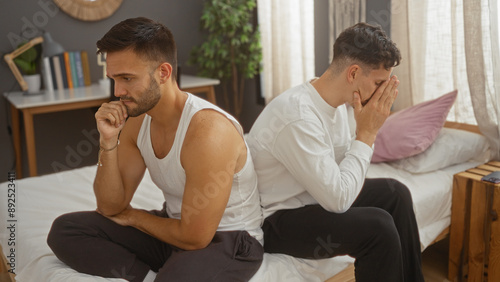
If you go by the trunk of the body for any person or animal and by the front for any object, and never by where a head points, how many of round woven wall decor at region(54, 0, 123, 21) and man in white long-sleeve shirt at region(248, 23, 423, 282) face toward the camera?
1

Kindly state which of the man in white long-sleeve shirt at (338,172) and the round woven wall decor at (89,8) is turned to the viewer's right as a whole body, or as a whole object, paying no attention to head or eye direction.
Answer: the man in white long-sleeve shirt

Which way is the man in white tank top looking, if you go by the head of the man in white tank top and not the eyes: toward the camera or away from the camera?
toward the camera

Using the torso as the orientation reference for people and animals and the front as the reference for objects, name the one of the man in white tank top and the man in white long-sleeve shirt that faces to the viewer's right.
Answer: the man in white long-sleeve shirt

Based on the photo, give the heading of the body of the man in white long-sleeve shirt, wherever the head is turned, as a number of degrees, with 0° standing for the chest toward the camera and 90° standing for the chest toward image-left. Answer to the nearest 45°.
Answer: approximately 270°

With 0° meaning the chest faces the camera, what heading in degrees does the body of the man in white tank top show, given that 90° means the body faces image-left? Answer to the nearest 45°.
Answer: approximately 45°

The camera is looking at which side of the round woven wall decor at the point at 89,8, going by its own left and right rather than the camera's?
front
